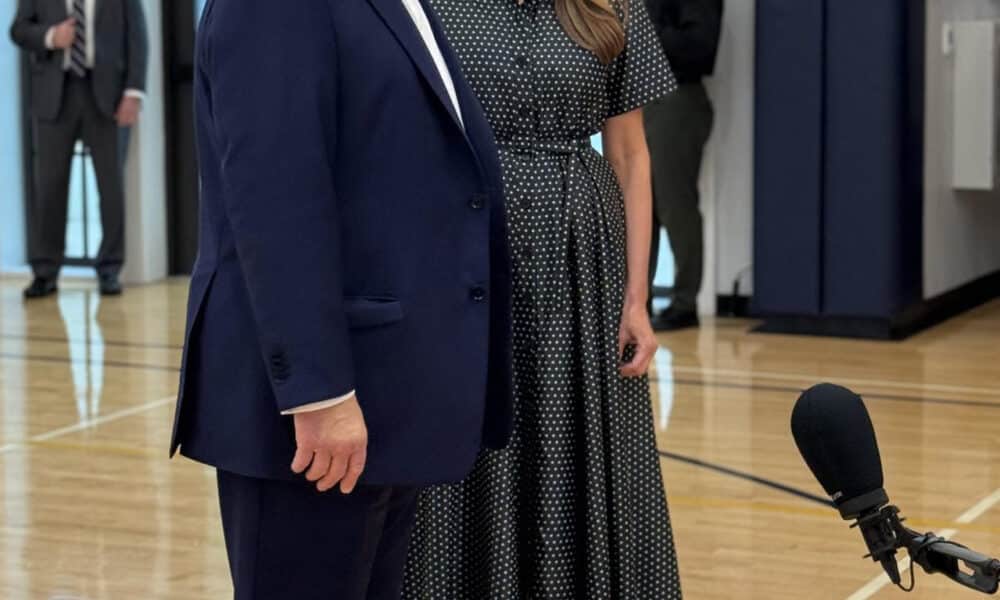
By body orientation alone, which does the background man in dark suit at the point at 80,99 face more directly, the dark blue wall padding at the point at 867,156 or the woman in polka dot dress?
the woman in polka dot dress

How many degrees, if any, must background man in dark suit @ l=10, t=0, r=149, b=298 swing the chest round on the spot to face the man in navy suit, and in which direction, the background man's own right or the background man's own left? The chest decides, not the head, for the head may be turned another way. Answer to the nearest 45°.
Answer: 0° — they already face them

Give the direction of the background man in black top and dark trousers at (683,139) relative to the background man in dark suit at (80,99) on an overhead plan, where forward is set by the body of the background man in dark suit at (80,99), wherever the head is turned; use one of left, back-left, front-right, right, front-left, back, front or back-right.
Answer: front-left

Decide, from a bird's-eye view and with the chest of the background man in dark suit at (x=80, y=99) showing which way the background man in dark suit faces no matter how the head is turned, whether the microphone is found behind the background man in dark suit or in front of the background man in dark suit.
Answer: in front

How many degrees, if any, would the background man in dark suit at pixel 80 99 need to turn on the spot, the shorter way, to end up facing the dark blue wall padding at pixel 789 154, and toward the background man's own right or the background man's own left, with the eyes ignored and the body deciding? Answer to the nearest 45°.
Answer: approximately 45° to the background man's own left

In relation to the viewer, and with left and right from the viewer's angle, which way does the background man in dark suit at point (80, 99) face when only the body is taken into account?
facing the viewer

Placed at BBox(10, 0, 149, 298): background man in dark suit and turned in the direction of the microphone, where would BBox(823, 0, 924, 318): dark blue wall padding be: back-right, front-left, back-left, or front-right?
front-left

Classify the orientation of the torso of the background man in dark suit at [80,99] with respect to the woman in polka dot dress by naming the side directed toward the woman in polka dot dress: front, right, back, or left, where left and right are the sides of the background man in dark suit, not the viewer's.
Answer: front

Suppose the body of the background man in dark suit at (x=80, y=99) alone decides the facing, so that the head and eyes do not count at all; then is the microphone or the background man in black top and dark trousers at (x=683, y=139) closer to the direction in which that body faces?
the microphone

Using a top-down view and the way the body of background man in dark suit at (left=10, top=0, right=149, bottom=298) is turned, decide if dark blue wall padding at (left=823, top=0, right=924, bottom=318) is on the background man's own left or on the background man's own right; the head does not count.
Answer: on the background man's own left
